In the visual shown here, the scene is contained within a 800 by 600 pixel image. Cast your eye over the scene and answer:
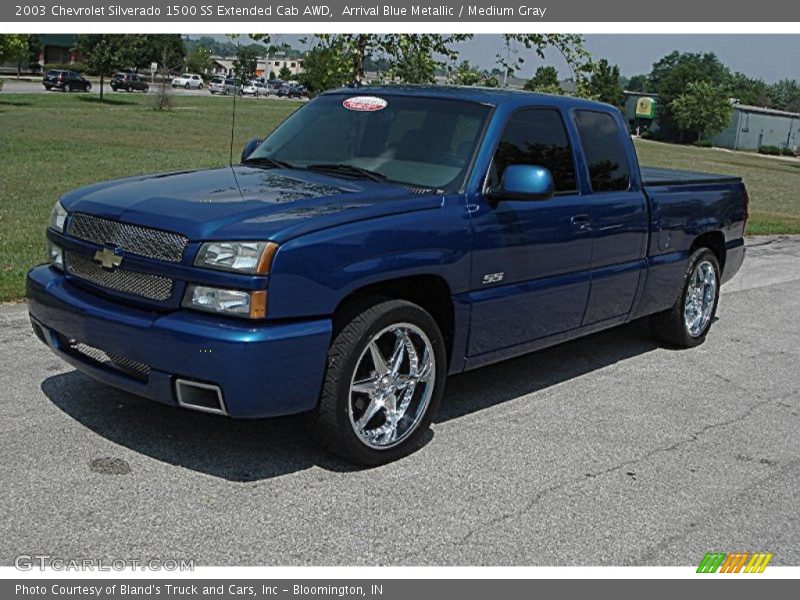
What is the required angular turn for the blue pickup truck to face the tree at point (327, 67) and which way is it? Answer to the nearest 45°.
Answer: approximately 135° to its right

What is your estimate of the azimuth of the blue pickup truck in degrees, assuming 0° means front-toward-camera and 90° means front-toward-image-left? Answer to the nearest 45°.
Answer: approximately 45°

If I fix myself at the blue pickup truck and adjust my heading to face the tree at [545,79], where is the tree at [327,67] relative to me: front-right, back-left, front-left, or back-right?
front-left

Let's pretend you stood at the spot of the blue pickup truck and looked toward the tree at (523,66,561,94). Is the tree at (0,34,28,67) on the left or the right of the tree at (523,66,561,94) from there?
left

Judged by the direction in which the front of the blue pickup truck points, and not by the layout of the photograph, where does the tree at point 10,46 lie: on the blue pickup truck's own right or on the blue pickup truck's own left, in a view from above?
on the blue pickup truck's own right

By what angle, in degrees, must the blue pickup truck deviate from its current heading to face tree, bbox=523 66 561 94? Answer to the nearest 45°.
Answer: approximately 135° to its right
